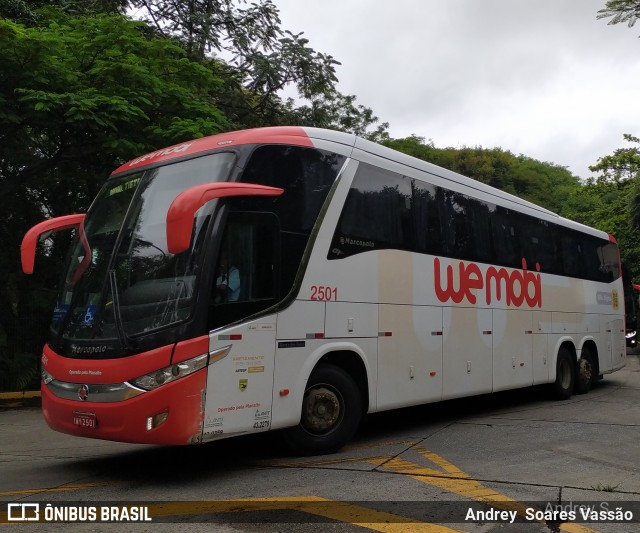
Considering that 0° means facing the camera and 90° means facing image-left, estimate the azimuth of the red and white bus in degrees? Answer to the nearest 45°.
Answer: approximately 45°

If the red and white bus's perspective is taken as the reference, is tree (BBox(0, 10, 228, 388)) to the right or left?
on its right

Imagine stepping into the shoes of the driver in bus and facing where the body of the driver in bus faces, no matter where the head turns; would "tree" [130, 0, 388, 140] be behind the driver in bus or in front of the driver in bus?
behind

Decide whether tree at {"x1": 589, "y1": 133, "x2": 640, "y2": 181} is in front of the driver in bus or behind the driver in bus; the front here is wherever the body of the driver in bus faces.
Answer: behind

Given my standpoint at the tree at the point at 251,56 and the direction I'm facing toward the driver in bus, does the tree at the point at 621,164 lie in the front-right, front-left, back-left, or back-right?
back-left

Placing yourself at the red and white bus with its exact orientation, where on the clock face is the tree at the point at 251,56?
The tree is roughly at 4 o'clock from the red and white bus.

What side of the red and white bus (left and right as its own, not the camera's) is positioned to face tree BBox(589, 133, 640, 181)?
back

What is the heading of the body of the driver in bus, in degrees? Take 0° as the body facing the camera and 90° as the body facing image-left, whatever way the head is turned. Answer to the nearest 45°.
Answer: approximately 45°
